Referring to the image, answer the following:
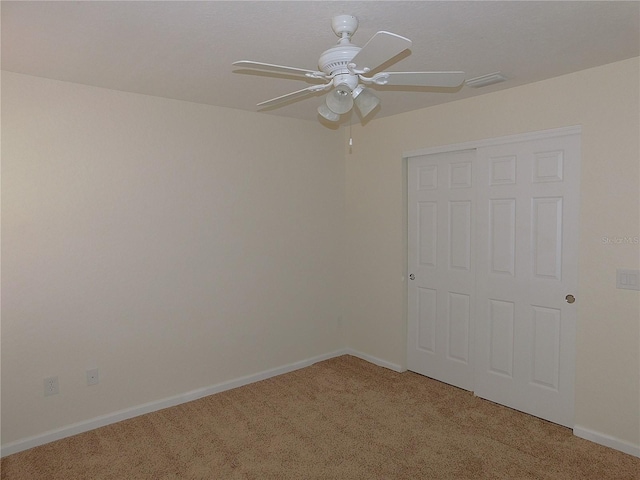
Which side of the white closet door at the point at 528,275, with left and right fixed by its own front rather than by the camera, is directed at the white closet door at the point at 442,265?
right

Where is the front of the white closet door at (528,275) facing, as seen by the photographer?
facing the viewer and to the left of the viewer

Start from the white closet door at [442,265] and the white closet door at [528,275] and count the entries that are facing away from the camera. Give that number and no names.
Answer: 0

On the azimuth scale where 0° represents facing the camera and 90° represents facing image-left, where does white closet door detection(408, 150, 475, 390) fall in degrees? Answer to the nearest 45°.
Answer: approximately 45°

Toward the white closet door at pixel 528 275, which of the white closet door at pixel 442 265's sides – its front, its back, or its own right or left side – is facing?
left
